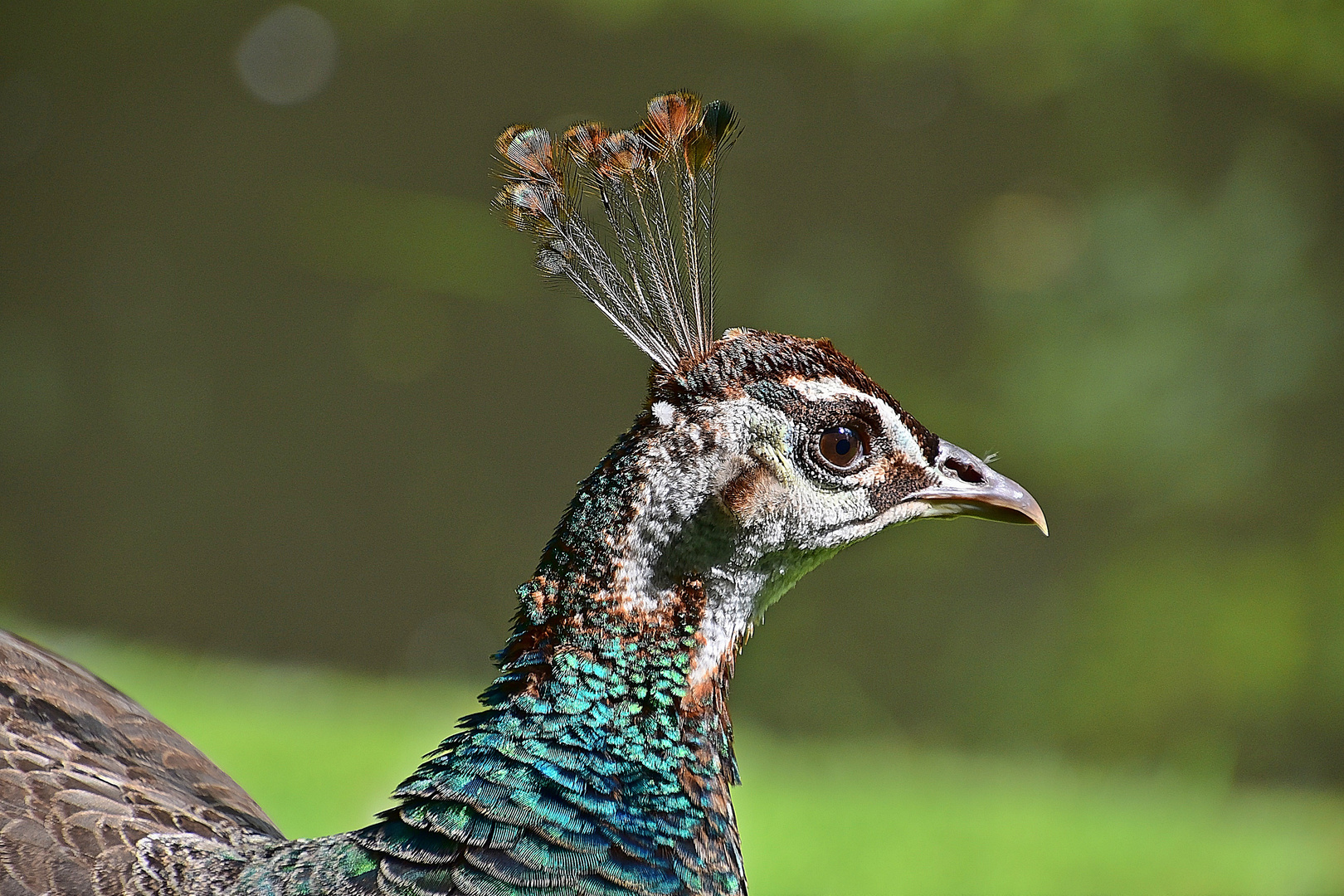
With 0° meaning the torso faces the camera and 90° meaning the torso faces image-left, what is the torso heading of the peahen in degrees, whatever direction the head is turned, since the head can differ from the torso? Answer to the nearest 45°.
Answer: approximately 270°
